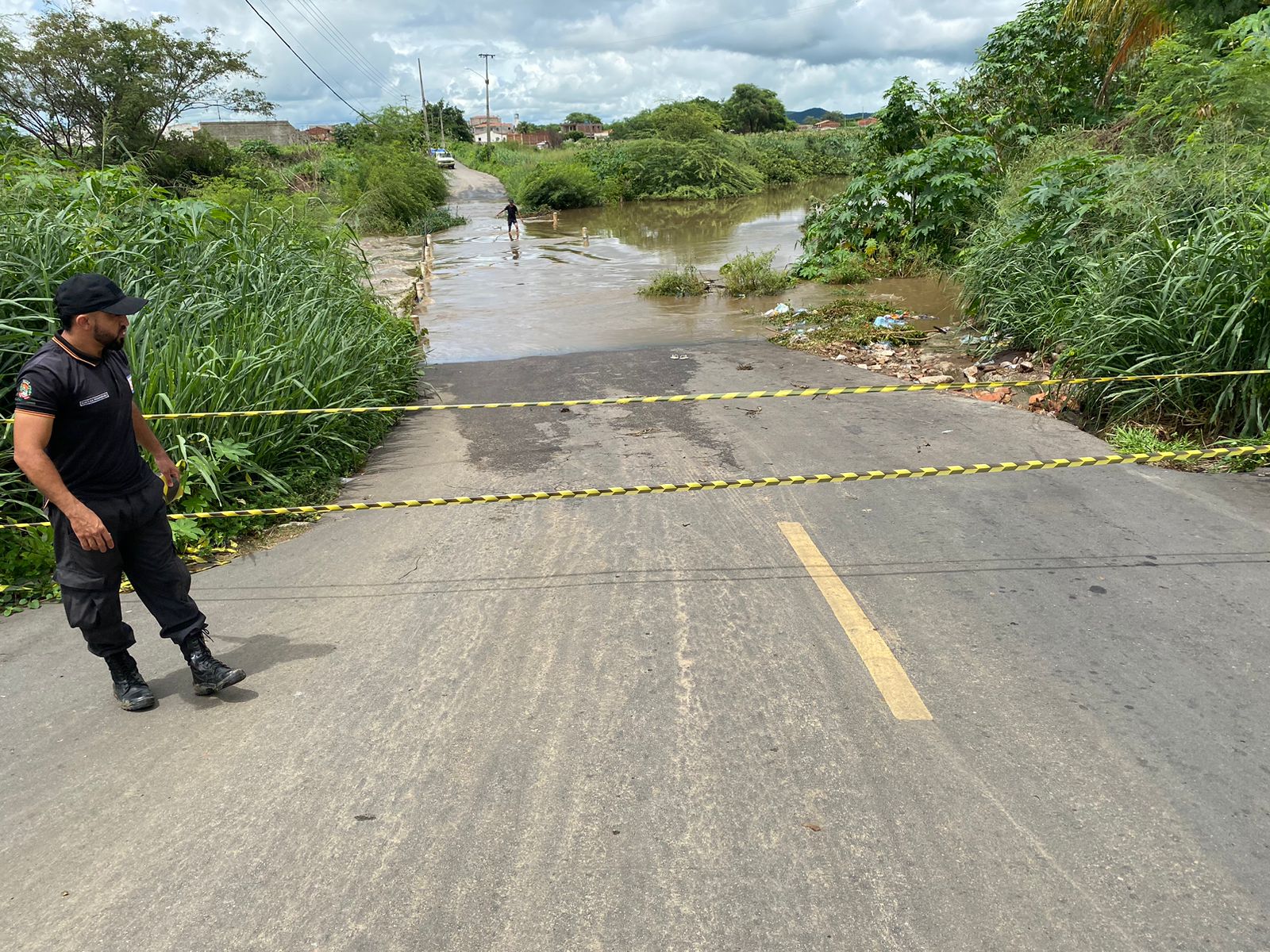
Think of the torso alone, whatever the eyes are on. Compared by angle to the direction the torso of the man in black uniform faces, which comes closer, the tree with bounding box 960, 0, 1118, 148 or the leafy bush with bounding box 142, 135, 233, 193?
the tree

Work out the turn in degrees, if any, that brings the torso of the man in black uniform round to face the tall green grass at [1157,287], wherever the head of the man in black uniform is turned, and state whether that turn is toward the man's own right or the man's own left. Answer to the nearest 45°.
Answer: approximately 45° to the man's own left

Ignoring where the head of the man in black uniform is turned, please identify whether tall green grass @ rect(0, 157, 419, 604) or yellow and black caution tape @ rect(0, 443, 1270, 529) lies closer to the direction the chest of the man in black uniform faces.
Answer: the yellow and black caution tape

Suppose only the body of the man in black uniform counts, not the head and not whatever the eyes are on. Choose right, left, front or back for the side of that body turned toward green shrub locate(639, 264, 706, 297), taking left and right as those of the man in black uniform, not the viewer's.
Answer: left

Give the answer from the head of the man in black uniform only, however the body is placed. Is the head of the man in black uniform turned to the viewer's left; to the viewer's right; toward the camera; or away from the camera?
to the viewer's right

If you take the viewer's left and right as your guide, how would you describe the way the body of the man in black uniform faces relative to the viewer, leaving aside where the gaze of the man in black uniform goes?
facing the viewer and to the right of the viewer

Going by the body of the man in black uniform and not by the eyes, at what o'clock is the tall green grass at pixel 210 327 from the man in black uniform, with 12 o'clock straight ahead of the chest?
The tall green grass is roughly at 8 o'clock from the man in black uniform.

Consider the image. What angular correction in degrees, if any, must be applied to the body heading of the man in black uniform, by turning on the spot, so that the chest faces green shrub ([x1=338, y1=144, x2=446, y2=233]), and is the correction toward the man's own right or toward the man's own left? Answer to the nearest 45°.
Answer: approximately 135° to the man's own left

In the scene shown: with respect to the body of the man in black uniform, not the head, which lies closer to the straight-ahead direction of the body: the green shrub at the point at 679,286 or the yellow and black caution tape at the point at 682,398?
the yellow and black caution tape

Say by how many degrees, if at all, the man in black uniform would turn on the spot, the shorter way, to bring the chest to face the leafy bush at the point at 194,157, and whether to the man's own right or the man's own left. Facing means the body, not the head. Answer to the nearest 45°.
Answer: approximately 135° to the man's own left

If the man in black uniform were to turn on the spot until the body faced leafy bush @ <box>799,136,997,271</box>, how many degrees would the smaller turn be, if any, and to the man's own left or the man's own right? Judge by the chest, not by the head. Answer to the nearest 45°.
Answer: approximately 90° to the man's own left

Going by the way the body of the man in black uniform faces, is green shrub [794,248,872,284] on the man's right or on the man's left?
on the man's left

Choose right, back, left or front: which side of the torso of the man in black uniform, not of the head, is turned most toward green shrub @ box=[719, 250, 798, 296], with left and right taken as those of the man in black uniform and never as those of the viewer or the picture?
left

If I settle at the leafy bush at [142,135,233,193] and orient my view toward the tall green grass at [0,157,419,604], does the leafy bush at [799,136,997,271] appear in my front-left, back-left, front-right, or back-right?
front-left

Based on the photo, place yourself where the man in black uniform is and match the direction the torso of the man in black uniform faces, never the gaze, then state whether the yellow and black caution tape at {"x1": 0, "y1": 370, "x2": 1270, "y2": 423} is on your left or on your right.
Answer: on your left
